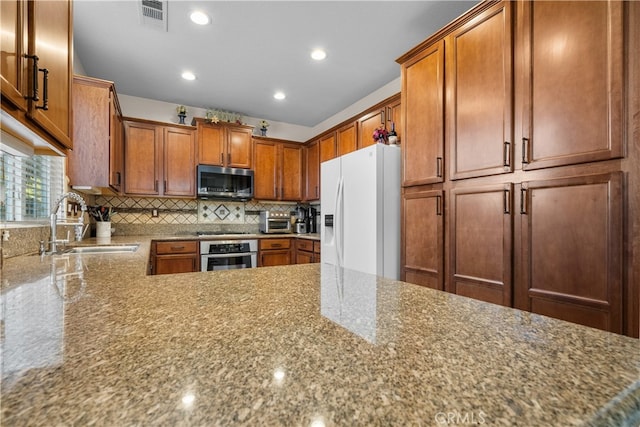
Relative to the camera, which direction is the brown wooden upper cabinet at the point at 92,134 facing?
to the viewer's right

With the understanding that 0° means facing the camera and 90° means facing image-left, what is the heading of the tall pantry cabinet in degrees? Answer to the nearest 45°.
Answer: approximately 45°

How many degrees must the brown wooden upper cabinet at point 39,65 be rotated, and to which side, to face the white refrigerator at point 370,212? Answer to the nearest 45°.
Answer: approximately 45° to its left

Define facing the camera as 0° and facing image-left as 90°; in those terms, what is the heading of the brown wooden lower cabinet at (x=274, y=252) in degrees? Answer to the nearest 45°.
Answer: approximately 0°

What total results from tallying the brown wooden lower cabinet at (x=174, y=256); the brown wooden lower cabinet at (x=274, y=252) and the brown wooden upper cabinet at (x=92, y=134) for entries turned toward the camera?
2

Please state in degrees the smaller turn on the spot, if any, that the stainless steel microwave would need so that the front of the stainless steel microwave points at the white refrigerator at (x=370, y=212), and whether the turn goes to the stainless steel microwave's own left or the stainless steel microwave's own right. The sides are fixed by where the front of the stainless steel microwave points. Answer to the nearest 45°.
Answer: approximately 45° to the stainless steel microwave's own left
